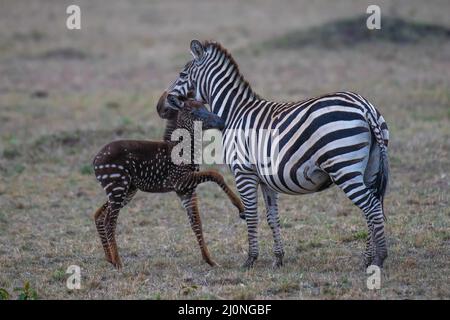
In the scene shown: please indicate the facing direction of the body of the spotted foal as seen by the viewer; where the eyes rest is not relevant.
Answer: to the viewer's right

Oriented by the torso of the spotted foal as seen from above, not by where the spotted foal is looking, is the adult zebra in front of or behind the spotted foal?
in front
